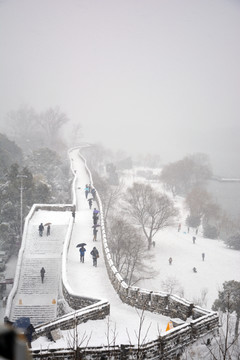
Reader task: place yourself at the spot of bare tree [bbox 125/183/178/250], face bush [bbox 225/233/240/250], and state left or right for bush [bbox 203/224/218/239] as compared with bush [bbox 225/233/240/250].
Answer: left

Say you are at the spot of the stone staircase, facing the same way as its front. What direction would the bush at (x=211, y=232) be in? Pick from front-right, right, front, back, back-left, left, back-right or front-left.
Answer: back-left

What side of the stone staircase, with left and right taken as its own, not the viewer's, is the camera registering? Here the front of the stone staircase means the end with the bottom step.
front

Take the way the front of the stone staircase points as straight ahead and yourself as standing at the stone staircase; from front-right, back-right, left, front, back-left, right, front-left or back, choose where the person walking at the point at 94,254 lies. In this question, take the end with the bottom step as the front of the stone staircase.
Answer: front-left

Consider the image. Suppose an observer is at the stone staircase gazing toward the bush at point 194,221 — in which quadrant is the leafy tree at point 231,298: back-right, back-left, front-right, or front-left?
front-right

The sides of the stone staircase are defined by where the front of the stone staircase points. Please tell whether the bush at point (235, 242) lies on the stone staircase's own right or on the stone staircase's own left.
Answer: on the stone staircase's own left

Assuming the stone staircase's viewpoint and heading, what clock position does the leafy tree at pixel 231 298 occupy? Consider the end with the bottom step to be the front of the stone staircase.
The leafy tree is roughly at 9 o'clock from the stone staircase.

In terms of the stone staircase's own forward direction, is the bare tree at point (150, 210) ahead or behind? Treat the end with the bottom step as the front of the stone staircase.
behind
